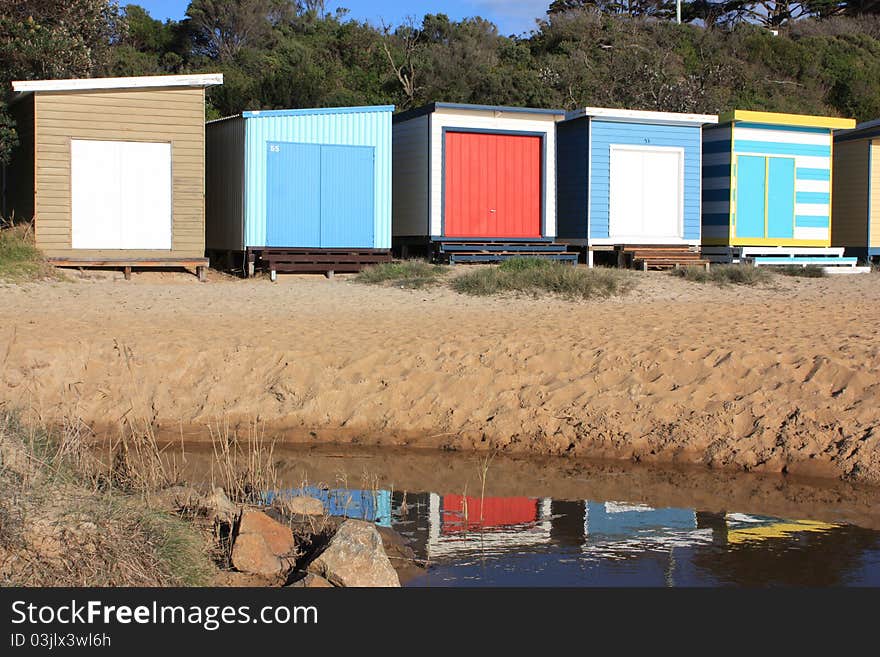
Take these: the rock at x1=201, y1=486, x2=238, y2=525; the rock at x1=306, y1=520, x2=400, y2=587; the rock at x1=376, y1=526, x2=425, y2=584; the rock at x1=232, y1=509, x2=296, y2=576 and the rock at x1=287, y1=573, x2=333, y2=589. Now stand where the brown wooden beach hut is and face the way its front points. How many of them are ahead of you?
5

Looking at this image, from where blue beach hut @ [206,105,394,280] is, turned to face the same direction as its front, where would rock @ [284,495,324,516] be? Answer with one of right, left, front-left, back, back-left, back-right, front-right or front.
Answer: front

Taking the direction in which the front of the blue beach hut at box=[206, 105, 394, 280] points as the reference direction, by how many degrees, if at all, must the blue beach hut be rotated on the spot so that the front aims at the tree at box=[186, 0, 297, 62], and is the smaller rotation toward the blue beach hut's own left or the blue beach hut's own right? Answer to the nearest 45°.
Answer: approximately 180°

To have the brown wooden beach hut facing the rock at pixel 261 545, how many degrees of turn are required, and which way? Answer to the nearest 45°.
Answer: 0° — it already faces it

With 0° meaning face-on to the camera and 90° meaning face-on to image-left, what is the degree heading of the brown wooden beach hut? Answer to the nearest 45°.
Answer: approximately 0°

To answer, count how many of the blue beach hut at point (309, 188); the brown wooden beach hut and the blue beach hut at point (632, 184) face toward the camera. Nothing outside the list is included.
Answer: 3

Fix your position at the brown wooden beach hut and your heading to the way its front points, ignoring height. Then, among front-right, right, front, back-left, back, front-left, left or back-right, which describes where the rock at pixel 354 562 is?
front

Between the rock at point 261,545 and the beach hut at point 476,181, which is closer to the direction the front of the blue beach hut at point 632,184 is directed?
the rock

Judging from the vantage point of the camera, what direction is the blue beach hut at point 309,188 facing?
facing the viewer

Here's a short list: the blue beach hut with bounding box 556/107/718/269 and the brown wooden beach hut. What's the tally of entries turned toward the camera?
2

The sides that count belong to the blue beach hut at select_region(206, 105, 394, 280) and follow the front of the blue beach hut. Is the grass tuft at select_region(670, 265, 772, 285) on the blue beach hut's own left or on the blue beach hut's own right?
on the blue beach hut's own left
